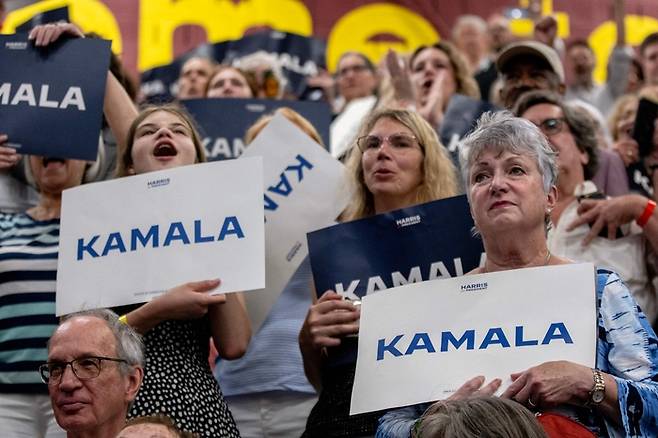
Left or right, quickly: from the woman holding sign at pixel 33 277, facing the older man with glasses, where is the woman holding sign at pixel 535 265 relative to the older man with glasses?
left

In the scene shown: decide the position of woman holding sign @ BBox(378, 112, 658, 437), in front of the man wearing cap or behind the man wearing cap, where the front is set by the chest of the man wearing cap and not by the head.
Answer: in front

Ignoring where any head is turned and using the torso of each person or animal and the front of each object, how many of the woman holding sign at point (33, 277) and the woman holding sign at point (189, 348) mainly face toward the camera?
2

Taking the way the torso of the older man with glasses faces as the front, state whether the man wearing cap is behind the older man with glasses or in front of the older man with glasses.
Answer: behind

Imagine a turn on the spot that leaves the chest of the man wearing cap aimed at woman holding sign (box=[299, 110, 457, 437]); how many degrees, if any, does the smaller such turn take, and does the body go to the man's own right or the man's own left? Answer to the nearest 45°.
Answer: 0° — they already face them

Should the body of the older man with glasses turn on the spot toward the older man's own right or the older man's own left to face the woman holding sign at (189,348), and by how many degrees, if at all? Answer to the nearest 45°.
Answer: approximately 180°

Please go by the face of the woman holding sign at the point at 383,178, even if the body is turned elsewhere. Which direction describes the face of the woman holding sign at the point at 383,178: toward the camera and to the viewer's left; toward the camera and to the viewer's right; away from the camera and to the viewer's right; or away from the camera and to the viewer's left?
toward the camera and to the viewer's left

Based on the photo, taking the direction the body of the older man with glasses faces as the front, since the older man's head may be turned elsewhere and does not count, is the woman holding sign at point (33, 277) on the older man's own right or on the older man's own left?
on the older man's own right

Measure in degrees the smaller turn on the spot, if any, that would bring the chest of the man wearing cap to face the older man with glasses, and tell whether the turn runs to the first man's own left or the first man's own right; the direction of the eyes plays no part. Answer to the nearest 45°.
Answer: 0° — they already face them
